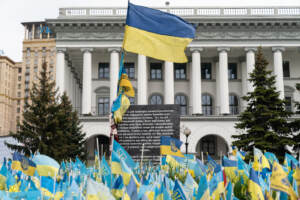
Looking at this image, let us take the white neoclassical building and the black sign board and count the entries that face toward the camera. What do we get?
2

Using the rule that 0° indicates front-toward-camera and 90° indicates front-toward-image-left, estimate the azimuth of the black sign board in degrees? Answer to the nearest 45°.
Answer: approximately 0°

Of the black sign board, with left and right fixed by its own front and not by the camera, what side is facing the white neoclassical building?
back

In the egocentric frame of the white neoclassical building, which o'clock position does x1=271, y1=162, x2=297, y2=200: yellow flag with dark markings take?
The yellow flag with dark markings is roughly at 12 o'clock from the white neoclassical building.

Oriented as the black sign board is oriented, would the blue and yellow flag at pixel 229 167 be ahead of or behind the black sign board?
ahead

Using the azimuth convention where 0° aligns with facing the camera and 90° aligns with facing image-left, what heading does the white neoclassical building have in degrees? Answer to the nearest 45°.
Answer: approximately 0°

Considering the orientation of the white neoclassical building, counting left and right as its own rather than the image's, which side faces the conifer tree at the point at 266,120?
front

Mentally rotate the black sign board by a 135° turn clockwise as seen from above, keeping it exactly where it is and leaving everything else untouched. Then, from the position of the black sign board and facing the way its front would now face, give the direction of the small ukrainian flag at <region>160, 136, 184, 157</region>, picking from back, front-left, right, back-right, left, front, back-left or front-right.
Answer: back-left

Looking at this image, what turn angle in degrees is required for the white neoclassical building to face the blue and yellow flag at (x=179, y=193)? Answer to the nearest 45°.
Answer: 0° — it already faces it

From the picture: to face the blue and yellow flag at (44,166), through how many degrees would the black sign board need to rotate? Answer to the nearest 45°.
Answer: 0° — it already faces it

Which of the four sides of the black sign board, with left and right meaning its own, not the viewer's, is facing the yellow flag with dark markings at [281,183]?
front
